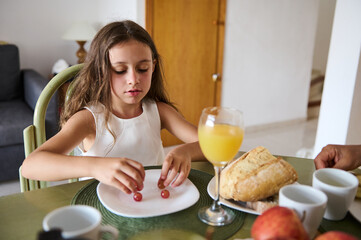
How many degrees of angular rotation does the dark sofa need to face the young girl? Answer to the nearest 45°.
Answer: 0° — it already faces them

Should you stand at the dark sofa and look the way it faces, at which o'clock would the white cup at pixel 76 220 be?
The white cup is roughly at 12 o'clock from the dark sofa.

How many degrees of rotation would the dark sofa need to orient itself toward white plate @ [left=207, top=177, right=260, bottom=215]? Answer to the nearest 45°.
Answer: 0° — it already faces it

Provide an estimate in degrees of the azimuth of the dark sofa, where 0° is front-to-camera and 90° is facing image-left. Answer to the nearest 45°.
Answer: approximately 0°

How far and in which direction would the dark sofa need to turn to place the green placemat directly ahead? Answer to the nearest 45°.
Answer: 0° — it already faces it

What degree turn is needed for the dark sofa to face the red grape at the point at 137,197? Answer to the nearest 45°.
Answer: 0° — it already faces it
